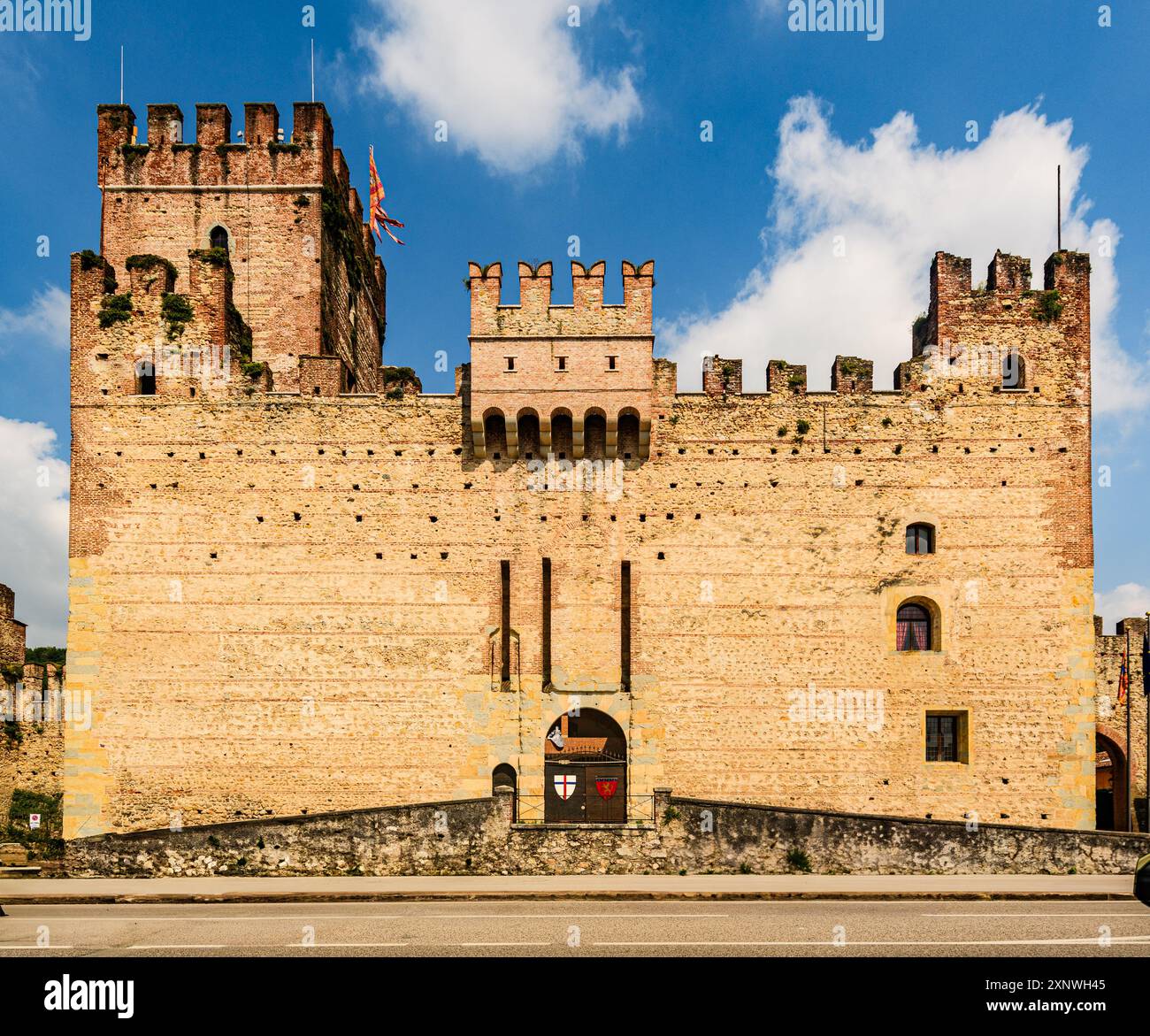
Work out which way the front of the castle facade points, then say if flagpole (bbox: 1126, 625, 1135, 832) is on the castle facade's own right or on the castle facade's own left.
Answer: on the castle facade's own left

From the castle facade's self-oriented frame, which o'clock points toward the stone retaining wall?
The stone retaining wall is roughly at 12 o'clock from the castle facade.

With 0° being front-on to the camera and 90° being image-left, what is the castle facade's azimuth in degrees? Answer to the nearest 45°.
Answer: approximately 0°

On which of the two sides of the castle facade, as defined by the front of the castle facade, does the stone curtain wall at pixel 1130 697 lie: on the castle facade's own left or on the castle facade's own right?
on the castle facade's own left
